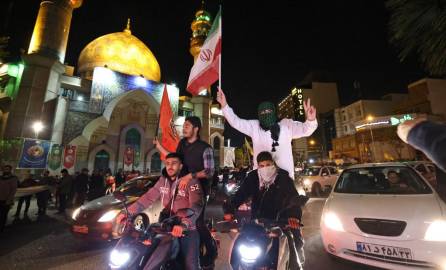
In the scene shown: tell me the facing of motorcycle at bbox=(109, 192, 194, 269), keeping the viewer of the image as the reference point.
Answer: facing the viewer and to the left of the viewer

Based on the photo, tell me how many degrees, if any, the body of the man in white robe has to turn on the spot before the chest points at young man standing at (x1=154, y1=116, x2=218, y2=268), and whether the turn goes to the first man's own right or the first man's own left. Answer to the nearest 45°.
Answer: approximately 90° to the first man's own right

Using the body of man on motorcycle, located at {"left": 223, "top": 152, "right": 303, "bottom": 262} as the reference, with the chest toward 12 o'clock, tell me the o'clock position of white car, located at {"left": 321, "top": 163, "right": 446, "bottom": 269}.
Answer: The white car is roughly at 8 o'clock from the man on motorcycle.

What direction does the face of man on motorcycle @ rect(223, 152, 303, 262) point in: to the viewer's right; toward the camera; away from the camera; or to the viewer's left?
toward the camera

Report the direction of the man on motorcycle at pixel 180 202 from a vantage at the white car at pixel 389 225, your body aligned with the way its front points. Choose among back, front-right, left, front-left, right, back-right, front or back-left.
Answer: front-right

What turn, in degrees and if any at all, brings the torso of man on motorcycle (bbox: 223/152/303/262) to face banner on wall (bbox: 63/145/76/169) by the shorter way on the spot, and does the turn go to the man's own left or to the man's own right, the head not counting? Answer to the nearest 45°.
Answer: approximately 135° to the man's own right

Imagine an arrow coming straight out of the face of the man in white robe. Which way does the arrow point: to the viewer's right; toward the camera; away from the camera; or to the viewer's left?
toward the camera

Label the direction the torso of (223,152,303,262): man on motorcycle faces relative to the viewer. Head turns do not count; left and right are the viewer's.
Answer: facing the viewer

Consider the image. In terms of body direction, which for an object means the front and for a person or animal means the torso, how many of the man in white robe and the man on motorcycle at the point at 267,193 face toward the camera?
2

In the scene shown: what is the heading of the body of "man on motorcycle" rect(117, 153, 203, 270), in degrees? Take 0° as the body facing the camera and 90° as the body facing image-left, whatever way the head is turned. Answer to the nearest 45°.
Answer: approximately 45°

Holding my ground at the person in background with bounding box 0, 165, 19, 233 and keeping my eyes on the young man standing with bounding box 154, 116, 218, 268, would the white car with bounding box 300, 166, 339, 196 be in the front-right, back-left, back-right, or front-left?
front-left

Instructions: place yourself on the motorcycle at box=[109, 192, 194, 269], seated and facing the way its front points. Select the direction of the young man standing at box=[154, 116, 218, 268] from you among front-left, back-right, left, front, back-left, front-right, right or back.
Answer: back

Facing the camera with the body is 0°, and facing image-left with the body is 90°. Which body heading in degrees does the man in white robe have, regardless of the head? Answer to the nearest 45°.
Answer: approximately 0°
